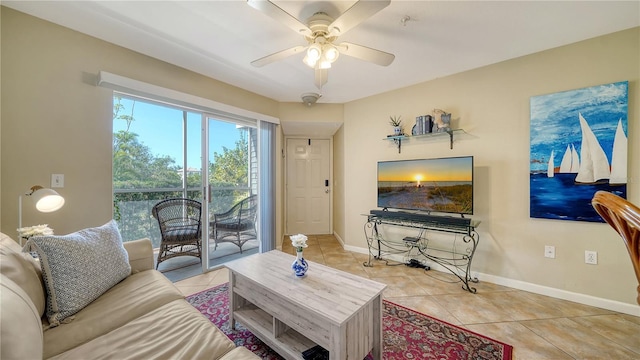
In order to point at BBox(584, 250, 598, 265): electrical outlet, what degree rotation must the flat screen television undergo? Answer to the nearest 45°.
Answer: approximately 135° to its left

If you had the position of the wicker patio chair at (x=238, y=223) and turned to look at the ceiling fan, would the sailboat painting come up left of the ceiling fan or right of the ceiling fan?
left

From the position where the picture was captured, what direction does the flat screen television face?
facing the viewer and to the left of the viewer

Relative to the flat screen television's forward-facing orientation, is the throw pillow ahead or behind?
ahead

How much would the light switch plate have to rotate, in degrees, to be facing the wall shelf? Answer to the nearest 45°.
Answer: approximately 45° to its left

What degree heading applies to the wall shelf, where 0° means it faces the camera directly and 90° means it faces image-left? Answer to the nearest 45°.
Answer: approximately 45°

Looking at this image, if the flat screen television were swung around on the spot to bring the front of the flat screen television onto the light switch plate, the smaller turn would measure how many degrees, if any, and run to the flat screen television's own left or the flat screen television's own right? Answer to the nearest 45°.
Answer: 0° — it already faces it

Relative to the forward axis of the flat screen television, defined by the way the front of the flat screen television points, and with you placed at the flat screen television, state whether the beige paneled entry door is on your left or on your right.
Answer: on your right

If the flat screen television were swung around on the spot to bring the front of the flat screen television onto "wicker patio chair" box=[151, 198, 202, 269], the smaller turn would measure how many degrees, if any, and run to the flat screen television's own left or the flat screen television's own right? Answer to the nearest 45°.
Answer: approximately 45° to the flat screen television's own right

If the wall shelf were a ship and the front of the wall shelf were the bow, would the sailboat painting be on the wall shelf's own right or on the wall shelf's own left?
on the wall shelf's own left

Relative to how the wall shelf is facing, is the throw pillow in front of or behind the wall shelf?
in front
